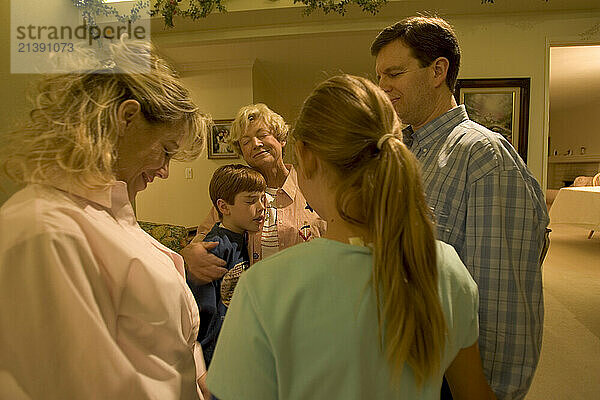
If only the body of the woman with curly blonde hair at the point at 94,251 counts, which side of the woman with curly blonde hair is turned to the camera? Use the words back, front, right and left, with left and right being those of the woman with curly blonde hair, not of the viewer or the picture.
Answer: right

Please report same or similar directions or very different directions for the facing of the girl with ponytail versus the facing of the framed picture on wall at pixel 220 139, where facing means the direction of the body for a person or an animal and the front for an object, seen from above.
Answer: very different directions

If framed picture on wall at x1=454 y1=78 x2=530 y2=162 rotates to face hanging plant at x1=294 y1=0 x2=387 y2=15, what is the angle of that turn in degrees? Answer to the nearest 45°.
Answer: approximately 45° to its right

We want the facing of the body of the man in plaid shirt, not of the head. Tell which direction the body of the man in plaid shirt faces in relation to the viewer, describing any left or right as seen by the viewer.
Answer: facing to the left of the viewer

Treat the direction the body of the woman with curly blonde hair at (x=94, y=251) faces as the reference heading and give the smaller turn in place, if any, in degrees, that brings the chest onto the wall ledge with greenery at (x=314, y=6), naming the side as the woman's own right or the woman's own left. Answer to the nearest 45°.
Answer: approximately 45° to the woman's own left

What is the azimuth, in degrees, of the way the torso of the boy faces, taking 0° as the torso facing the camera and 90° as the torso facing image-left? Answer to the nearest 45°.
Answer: approximately 315°

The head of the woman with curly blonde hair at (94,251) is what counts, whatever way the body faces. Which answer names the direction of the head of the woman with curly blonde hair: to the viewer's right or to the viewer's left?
to the viewer's right

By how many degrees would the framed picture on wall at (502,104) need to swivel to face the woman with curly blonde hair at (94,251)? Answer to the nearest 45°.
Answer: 0° — it already faces them

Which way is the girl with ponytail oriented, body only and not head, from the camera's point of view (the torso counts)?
away from the camera

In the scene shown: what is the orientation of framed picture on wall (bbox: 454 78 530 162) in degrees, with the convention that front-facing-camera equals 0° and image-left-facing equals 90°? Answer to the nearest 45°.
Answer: approximately 0°
